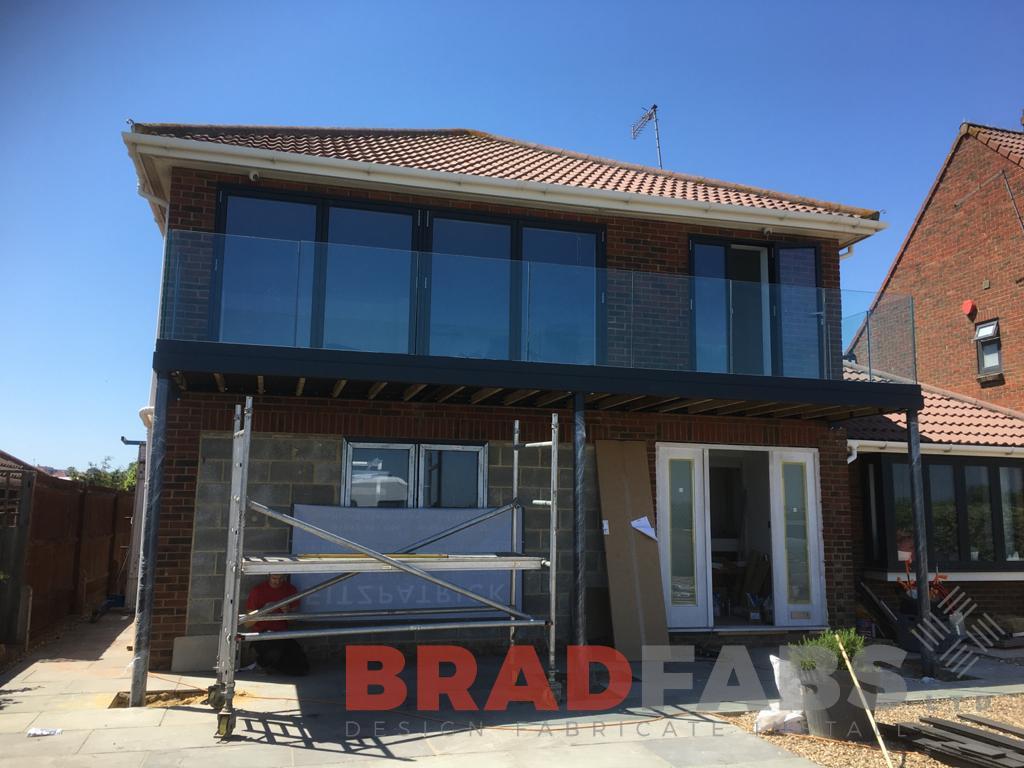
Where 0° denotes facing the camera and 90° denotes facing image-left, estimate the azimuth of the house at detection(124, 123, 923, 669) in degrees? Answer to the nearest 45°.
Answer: approximately 0°

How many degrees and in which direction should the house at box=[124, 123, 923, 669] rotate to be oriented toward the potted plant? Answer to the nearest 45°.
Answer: approximately 45° to its left

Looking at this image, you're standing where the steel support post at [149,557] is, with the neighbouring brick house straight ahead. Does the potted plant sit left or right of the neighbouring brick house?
right

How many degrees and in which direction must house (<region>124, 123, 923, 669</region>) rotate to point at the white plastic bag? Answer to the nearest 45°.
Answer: approximately 45° to its left

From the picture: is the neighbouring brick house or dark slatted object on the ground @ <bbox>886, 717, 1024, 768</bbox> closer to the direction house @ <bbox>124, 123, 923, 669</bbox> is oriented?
the dark slatted object on the ground

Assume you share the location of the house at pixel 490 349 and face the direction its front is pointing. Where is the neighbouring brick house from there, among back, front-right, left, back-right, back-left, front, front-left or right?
back-left

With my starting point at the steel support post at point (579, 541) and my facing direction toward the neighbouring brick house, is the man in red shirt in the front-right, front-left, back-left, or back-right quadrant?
back-left

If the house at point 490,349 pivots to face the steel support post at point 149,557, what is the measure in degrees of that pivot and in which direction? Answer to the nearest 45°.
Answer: approximately 45° to its right

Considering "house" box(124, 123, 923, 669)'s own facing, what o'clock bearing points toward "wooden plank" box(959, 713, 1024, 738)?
The wooden plank is roughly at 10 o'clock from the house.
